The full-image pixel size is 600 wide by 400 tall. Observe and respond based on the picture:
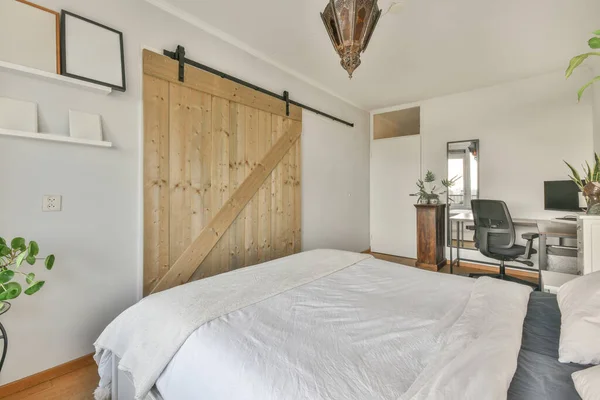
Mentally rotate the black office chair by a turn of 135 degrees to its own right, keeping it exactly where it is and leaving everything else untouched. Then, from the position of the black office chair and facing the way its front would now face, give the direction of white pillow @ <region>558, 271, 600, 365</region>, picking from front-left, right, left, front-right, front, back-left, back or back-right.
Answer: front

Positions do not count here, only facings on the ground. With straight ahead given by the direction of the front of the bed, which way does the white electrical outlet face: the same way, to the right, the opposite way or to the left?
the opposite way

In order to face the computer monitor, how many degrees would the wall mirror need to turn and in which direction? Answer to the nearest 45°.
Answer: approximately 45° to its left

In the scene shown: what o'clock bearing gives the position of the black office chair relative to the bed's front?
The black office chair is roughly at 3 o'clock from the bed.

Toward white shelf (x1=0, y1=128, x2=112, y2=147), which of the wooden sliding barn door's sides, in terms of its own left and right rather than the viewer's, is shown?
right

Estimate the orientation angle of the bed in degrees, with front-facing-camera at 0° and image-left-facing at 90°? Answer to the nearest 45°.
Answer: approximately 135°

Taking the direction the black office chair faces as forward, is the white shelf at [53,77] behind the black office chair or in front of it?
behind

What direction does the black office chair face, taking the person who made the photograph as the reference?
facing away from the viewer and to the right of the viewer

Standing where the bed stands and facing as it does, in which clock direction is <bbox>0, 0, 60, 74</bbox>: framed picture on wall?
The framed picture on wall is roughly at 11 o'clock from the bed.

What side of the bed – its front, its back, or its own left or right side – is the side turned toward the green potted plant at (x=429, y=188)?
right

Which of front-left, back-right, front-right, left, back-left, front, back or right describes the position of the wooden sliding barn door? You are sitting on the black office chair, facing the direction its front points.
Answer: back

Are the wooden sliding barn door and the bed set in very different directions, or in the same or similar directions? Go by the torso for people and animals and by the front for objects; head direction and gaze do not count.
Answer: very different directions

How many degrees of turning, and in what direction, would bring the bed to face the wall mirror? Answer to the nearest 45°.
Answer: approximately 90° to its right

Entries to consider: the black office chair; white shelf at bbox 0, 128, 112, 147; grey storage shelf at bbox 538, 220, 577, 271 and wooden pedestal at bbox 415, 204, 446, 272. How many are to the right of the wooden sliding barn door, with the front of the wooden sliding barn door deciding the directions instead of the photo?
1
